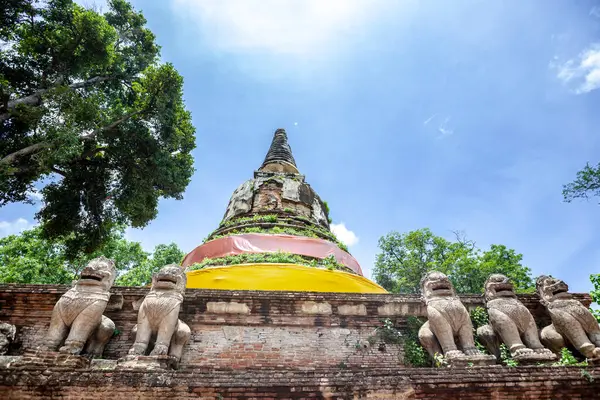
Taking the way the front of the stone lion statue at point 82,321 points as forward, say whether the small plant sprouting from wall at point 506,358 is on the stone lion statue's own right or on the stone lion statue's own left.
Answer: on the stone lion statue's own left

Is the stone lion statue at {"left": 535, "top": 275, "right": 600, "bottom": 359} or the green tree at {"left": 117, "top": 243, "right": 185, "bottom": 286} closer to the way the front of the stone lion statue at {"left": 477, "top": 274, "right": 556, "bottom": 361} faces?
the stone lion statue

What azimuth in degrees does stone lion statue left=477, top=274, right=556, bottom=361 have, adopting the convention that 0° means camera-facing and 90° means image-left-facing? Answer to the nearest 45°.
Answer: approximately 315°

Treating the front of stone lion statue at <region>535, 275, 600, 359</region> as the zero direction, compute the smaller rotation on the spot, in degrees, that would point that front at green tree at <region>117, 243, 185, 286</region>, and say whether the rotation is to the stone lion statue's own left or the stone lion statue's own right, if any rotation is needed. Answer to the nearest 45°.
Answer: approximately 135° to the stone lion statue's own right

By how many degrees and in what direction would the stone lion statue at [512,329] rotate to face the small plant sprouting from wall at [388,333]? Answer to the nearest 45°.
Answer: approximately 135° to its right

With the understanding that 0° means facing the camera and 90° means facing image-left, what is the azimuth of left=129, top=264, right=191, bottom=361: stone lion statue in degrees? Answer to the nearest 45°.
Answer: approximately 45°

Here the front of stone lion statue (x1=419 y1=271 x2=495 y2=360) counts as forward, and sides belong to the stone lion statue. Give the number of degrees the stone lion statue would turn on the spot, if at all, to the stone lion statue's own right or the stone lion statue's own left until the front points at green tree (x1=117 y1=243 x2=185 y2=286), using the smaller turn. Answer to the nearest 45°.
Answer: approximately 180°

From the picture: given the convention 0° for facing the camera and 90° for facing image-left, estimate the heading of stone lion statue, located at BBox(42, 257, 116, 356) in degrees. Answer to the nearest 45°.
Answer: approximately 45°

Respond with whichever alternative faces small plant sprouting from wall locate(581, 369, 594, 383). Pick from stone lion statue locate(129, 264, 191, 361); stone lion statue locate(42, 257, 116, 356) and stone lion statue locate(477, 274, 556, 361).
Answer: stone lion statue locate(477, 274, 556, 361)

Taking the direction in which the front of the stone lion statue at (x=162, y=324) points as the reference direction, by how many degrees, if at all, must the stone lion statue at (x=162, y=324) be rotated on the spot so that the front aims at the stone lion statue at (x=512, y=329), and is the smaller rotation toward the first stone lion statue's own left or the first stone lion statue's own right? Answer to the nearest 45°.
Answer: approximately 135° to the first stone lion statue's own left

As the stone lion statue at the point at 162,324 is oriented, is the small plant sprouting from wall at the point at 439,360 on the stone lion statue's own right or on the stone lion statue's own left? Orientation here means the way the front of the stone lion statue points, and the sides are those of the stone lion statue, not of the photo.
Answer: on the stone lion statue's own left

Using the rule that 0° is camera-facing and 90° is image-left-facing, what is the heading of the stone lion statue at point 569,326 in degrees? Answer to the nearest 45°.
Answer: approximately 315°

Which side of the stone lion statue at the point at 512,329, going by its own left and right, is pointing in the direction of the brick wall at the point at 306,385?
right
